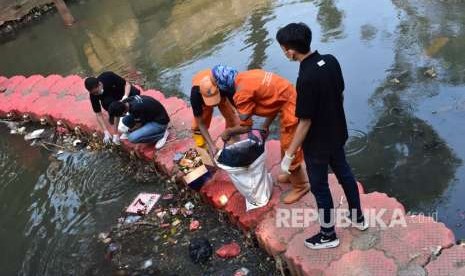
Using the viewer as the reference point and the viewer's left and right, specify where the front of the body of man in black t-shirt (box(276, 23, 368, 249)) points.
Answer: facing away from the viewer and to the left of the viewer

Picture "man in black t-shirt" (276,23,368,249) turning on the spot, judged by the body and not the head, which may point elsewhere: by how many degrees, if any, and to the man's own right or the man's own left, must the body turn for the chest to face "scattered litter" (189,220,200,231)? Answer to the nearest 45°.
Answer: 0° — they already face it

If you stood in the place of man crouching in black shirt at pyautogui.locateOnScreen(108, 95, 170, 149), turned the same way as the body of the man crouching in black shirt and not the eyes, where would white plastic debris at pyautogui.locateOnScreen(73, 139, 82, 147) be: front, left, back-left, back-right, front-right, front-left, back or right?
front-right

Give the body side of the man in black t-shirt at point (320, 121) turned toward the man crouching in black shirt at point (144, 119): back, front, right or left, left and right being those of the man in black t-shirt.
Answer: front

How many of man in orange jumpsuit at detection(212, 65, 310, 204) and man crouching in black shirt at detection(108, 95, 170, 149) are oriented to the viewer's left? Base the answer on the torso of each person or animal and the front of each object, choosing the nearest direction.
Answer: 2

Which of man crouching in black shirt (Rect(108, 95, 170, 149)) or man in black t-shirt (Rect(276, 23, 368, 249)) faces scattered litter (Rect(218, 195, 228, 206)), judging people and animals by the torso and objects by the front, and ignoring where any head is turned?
the man in black t-shirt

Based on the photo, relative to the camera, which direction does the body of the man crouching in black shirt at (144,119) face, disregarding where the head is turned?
to the viewer's left

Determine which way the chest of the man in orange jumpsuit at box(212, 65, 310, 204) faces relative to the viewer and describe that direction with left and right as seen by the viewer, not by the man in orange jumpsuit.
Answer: facing to the left of the viewer

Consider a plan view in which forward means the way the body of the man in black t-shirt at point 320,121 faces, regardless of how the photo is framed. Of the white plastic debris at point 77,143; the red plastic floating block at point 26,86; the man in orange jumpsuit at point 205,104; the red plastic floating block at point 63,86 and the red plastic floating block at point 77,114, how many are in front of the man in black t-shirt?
5

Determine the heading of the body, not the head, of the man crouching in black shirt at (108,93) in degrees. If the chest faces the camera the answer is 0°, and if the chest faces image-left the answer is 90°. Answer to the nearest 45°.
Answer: approximately 45°
